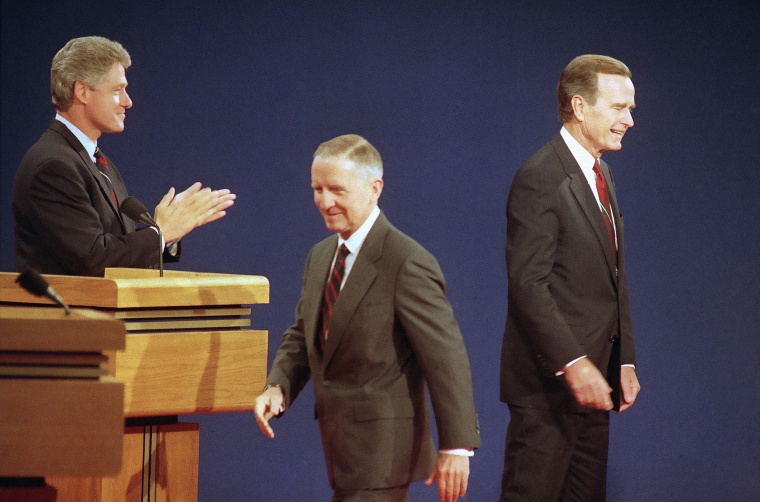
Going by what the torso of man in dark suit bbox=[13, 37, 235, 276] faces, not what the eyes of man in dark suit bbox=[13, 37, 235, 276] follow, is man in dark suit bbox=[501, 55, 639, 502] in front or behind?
in front

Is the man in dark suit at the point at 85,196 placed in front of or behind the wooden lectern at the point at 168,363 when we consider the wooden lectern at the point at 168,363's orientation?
behind

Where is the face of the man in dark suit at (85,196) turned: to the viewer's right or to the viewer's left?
to the viewer's right

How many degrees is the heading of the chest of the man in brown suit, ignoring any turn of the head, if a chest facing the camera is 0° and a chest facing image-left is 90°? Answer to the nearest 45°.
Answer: approximately 45°

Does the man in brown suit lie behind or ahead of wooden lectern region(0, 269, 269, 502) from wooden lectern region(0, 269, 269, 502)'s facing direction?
ahead

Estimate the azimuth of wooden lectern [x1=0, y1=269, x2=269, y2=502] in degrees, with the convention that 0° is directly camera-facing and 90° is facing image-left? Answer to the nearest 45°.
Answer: approximately 315°

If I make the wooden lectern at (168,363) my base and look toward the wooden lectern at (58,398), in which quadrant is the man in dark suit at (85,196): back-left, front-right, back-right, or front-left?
back-right

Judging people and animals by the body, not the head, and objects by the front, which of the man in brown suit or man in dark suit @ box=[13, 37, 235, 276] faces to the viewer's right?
the man in dark suit

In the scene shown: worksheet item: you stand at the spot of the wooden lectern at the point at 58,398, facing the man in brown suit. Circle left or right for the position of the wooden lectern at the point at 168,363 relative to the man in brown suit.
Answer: left

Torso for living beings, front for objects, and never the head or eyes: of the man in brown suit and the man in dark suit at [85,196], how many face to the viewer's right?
1

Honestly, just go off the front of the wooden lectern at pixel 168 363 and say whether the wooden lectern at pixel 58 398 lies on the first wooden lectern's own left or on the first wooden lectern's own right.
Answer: on the first wooden lectern's own right

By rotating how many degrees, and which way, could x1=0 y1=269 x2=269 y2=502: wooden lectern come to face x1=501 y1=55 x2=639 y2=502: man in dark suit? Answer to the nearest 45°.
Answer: approximately 45° to its left

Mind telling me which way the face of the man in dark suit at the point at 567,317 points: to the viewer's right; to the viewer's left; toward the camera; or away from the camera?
to the viewer's right

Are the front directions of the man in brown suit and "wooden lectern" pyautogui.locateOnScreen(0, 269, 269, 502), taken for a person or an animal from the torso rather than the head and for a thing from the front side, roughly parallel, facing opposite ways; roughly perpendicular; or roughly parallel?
roughly perpendicular

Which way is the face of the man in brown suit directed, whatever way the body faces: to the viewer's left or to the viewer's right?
to the viewer's left

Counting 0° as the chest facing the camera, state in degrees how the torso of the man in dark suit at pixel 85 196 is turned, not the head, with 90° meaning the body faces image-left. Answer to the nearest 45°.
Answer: approximately 270°
